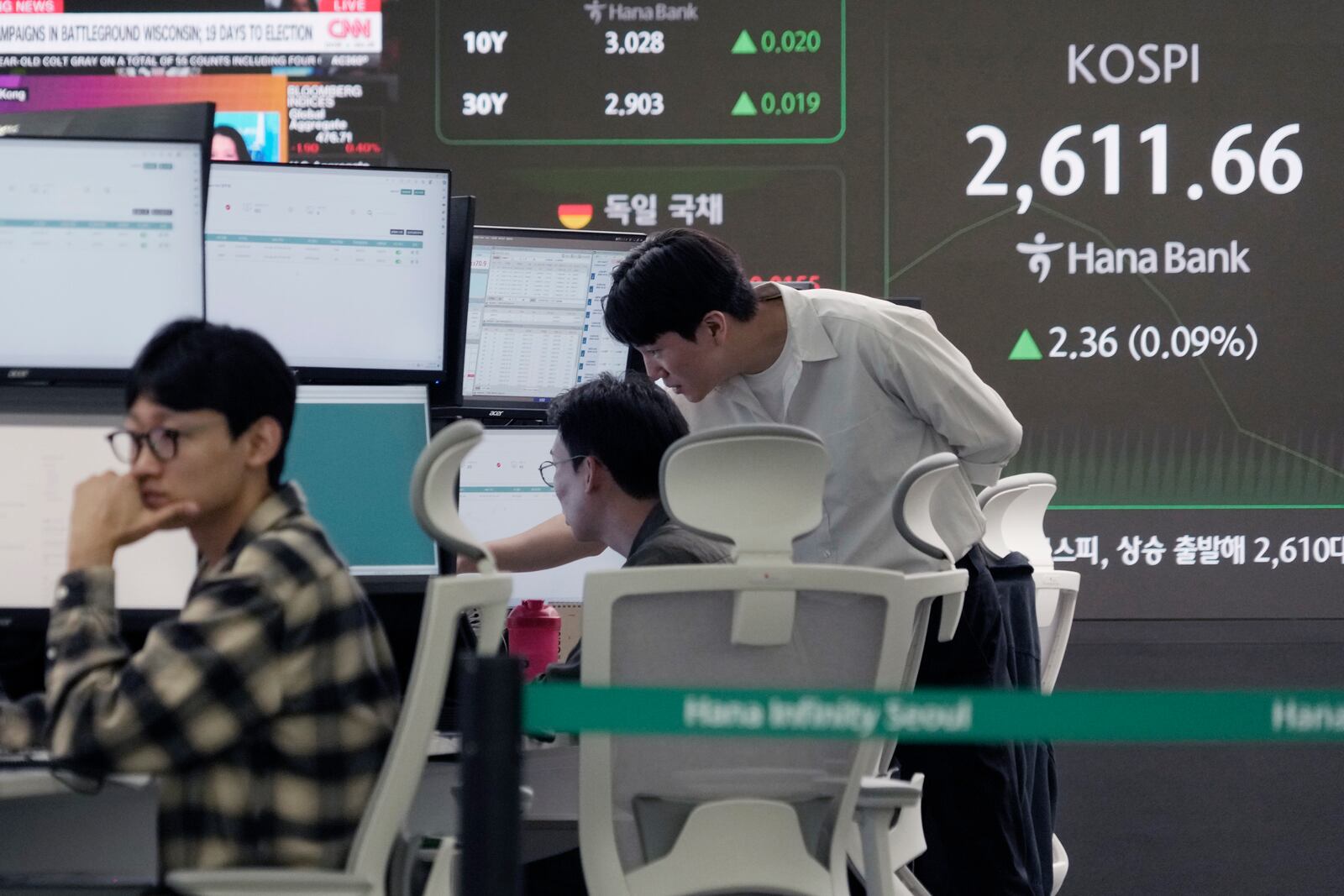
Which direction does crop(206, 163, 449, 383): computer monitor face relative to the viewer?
toward the camera

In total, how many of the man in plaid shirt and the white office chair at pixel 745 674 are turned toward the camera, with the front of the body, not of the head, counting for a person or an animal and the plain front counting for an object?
0

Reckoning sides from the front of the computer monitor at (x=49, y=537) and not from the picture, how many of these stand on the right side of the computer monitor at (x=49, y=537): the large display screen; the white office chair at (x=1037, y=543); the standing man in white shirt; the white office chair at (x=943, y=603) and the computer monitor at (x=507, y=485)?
0

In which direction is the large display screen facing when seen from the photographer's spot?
facing the viewer

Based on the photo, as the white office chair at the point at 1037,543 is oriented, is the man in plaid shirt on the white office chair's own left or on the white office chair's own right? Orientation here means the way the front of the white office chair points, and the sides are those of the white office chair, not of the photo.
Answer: on the white office chair's own left

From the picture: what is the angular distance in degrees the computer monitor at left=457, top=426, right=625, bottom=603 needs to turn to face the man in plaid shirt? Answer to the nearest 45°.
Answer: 0° — it already faces them

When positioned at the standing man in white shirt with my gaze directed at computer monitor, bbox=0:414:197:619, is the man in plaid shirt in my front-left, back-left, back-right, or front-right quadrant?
front-left

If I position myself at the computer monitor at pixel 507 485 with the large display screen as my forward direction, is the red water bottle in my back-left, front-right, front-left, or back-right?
back-right

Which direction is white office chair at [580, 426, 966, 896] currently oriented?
away from the camera

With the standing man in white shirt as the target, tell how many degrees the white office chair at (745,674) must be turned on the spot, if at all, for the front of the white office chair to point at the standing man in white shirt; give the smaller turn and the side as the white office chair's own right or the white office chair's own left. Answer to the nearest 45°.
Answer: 0° — it already faces them

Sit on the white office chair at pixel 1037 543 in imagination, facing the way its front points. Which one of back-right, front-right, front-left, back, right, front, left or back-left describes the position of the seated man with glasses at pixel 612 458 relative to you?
left

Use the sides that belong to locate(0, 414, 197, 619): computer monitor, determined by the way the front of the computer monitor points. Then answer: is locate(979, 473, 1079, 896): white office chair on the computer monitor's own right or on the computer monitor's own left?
on the computer monitor's own left

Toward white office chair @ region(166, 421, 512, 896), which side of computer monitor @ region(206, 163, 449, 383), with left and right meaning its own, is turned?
front
